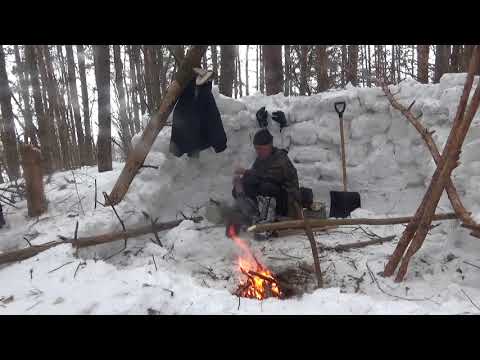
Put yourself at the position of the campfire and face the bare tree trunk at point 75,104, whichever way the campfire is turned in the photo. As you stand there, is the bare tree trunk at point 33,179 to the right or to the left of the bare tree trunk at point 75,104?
left

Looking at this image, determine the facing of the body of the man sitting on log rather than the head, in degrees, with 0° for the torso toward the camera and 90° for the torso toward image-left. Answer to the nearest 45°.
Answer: approximately 45°

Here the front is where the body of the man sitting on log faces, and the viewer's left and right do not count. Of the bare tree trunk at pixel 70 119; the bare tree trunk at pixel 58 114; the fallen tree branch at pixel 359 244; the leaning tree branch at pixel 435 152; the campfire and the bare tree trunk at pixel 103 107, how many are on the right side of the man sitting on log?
3

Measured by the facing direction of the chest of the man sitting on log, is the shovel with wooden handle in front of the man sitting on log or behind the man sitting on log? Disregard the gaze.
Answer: behind

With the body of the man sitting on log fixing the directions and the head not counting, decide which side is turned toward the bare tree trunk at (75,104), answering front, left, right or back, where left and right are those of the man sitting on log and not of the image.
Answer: right

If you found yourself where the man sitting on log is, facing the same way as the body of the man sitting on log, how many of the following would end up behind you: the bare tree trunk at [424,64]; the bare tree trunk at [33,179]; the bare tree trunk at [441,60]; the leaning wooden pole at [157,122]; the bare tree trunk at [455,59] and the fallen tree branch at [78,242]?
3

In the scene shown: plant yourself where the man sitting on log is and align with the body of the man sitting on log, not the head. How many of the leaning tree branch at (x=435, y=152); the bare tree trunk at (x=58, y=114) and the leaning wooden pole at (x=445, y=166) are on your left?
2

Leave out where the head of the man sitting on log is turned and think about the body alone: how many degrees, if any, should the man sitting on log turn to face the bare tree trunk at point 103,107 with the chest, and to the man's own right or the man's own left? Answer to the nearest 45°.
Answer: approximately 90° to the man's own right

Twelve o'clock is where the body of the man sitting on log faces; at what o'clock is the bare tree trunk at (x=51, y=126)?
The bare tree trunk is roughly at 3 o'clock from the man sitting on log.

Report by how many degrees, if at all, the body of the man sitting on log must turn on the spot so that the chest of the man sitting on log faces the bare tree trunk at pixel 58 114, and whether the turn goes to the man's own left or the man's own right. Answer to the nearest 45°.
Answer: approximately 90° to the man's own right

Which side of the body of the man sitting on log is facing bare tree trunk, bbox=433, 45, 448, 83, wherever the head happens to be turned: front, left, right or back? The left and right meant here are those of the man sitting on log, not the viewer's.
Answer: back

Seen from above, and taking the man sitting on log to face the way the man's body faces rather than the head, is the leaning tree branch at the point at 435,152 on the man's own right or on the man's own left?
on the man's own left

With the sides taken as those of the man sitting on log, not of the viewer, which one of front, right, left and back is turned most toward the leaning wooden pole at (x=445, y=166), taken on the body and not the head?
left

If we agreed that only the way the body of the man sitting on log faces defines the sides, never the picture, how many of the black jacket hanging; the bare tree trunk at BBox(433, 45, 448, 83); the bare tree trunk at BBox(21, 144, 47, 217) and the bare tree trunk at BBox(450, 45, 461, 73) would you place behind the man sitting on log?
2
